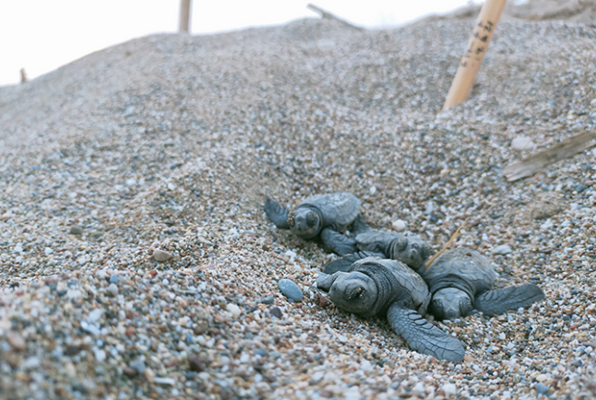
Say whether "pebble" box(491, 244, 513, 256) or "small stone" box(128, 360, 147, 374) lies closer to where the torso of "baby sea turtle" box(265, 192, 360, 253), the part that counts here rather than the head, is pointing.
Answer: the small stone

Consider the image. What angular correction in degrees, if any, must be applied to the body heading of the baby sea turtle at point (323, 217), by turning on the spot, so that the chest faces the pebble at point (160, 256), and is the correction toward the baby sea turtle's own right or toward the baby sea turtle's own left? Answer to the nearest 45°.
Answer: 0° — it already faces it

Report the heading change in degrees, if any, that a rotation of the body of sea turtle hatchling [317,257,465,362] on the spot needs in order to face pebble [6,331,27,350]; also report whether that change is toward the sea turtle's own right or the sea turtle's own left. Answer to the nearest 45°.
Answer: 0° — it already faces it

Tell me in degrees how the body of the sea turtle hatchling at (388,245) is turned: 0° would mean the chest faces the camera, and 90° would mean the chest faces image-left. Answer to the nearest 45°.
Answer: approximately 315°

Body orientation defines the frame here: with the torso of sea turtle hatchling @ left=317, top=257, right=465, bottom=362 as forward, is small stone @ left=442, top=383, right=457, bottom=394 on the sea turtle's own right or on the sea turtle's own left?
on the sea turtle's own left
